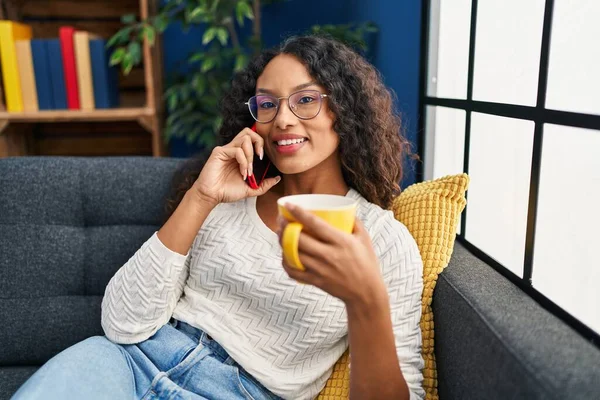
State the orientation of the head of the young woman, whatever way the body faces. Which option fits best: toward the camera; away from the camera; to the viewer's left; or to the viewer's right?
toward the camera

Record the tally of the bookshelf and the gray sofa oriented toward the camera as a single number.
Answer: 2

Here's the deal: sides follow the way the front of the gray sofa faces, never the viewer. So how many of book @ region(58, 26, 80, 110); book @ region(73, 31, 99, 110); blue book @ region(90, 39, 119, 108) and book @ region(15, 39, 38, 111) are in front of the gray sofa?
0

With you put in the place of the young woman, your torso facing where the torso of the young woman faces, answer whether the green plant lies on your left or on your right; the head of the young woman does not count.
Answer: on your right

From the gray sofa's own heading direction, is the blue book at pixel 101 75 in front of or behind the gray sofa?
behind

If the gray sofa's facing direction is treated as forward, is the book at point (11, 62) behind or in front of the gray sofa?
behind

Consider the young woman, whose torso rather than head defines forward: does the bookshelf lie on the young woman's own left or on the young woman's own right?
on the young woman's own right

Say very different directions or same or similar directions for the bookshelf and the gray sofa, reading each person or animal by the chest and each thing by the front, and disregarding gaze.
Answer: same or similar directions

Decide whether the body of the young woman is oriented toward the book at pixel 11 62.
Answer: no

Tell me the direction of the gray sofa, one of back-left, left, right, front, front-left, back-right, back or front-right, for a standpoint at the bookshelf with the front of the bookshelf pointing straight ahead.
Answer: front

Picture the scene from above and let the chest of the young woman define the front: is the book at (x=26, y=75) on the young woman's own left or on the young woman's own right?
on the young woman's own right

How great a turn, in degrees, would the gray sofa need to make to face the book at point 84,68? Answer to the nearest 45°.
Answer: approximately 180°

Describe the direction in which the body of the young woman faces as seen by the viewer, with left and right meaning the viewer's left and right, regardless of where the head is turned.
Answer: facing the viewer and to the left of the viewer

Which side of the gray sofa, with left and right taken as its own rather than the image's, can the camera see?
front

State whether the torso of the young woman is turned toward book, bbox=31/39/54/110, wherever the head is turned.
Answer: no
